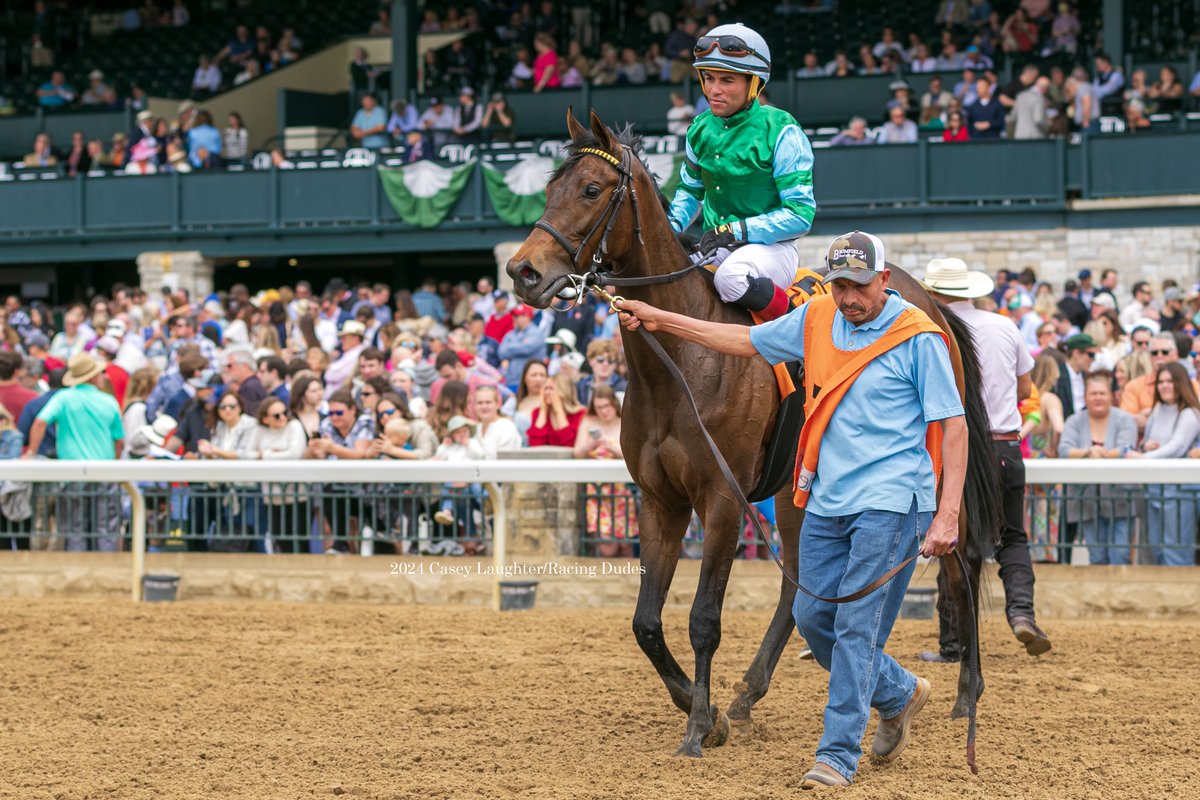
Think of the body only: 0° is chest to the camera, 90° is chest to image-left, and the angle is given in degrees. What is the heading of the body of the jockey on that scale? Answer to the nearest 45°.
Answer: approximately 45°

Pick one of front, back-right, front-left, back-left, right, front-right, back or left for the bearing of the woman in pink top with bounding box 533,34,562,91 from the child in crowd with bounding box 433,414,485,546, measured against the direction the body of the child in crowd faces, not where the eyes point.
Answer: back

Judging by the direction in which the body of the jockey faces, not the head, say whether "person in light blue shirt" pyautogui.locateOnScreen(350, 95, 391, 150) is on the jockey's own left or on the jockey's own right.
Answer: on the jockey's own right

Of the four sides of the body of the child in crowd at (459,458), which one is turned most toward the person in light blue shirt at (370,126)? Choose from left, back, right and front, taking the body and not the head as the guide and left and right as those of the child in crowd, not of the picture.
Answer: back

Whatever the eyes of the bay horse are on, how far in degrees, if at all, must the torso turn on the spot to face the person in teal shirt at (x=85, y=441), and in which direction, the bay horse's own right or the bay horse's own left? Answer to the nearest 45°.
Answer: approximately 90° to the bay horse's own right

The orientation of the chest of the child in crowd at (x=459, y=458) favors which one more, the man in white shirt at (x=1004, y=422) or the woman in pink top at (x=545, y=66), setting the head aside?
the man in white shirt

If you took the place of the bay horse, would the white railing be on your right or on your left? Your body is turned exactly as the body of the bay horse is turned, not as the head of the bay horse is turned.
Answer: on your right

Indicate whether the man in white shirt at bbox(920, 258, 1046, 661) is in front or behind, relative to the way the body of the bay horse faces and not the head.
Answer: behind
